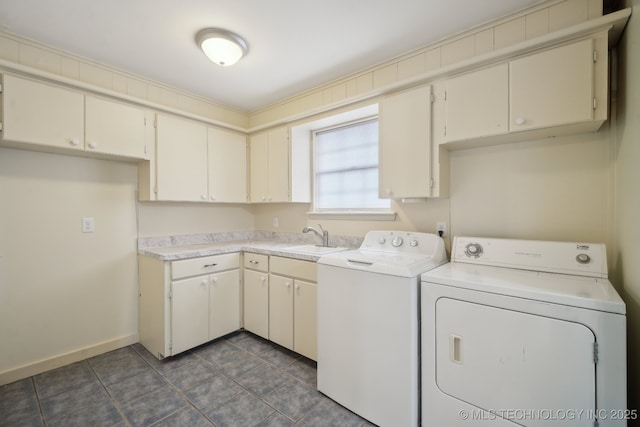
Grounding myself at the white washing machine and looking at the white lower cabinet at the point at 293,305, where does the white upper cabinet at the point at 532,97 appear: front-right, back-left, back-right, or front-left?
back-right

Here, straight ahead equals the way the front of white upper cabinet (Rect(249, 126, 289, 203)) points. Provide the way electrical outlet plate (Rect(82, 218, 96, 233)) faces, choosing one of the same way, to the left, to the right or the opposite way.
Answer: to the left

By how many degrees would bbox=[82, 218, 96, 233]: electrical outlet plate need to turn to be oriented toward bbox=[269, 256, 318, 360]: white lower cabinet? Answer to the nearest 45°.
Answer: approximately 45° to its left

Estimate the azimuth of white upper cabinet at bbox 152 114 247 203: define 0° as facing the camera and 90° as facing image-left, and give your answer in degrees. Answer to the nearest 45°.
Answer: approximately 315°

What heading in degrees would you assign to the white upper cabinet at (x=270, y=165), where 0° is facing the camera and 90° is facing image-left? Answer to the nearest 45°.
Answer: approximately 45°

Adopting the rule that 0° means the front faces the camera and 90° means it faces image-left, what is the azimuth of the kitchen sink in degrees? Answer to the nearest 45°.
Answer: approximately 45°

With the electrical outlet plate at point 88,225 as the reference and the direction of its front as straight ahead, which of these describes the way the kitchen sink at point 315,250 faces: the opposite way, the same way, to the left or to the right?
to the right
